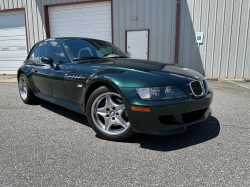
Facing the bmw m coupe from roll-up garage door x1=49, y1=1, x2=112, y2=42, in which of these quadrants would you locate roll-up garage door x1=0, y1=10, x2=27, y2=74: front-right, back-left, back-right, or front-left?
back-right

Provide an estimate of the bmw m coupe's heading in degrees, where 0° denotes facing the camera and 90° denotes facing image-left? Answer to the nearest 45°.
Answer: approximately 315°

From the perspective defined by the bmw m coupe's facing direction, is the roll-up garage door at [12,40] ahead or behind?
behind

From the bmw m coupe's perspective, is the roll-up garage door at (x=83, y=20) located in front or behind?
behind

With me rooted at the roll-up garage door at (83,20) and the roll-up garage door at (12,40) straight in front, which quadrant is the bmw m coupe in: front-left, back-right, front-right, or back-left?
back-left
